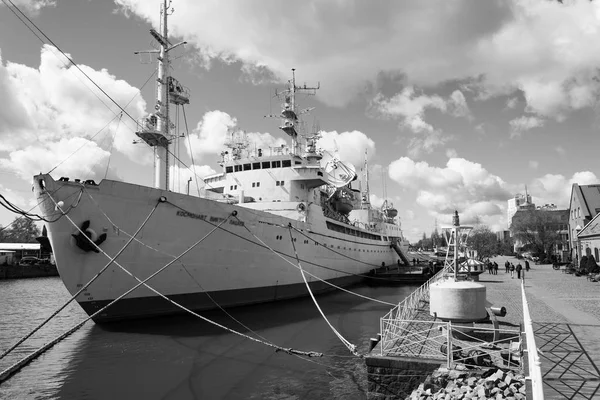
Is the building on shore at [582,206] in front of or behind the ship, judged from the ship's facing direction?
behind

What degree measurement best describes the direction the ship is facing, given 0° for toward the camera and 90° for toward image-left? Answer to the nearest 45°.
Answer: approximately 45°

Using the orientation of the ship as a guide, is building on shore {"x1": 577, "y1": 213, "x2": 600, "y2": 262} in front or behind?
behind

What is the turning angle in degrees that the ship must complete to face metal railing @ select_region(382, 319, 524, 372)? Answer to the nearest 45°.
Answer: approximately 90° to its left

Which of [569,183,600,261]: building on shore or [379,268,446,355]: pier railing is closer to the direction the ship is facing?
the pier railing

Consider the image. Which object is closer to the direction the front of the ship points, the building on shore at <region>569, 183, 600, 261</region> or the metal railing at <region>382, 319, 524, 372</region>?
the metal railing

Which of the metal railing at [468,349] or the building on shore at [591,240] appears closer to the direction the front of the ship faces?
the metal railing

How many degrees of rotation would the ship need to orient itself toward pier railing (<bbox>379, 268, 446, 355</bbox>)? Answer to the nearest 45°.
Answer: approximately 90° to its left
